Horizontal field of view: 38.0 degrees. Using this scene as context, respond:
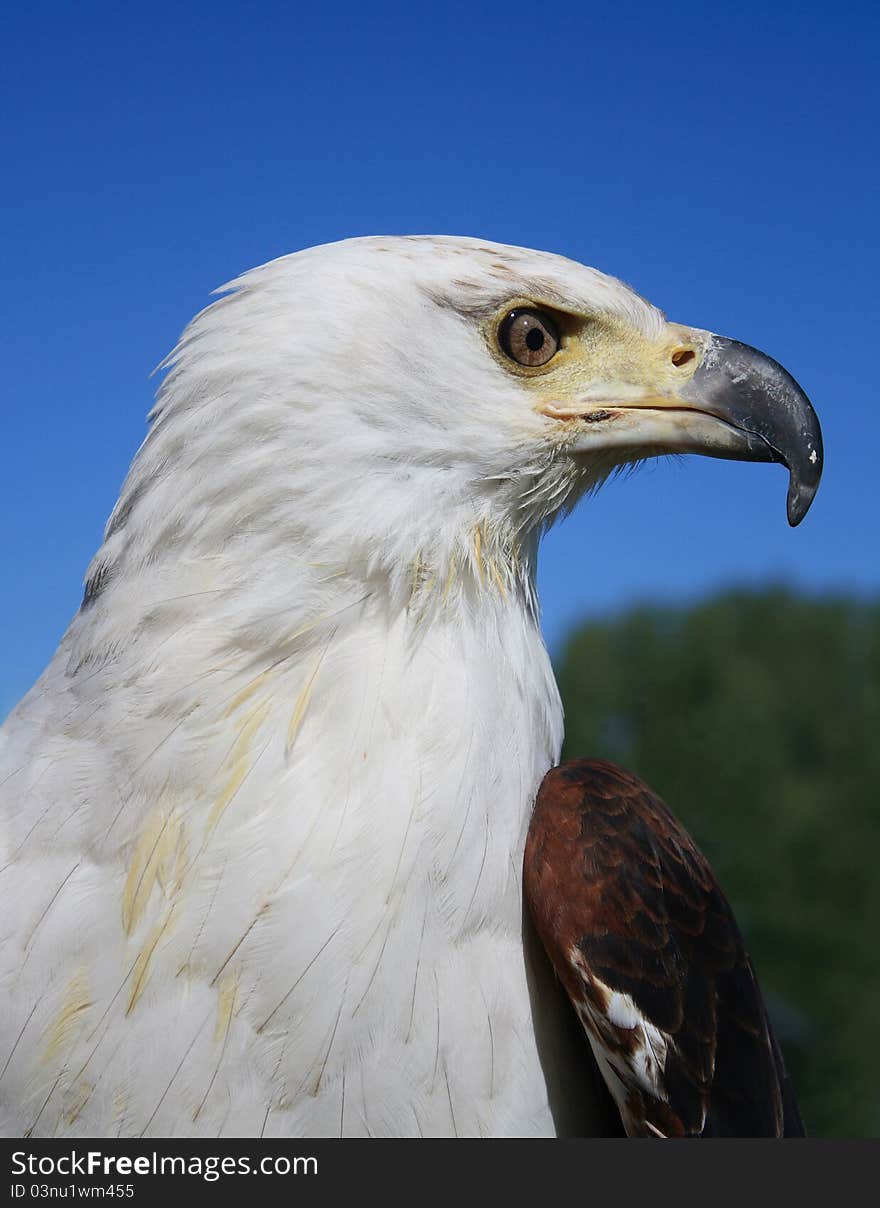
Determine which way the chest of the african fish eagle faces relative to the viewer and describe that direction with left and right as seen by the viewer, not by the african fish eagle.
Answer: facing the viewer and to the right of the viewer
